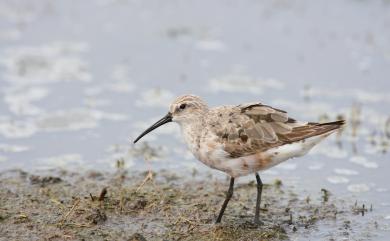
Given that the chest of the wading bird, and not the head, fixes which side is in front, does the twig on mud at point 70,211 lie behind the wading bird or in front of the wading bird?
in front

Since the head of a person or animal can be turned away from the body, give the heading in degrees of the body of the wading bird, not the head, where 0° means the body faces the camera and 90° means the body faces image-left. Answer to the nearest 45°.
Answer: approximately 90°

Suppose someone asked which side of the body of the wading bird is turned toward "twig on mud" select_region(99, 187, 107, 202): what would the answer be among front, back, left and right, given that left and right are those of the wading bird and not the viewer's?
front

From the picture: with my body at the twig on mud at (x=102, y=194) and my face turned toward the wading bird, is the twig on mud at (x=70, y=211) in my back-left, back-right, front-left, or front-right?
back-right
